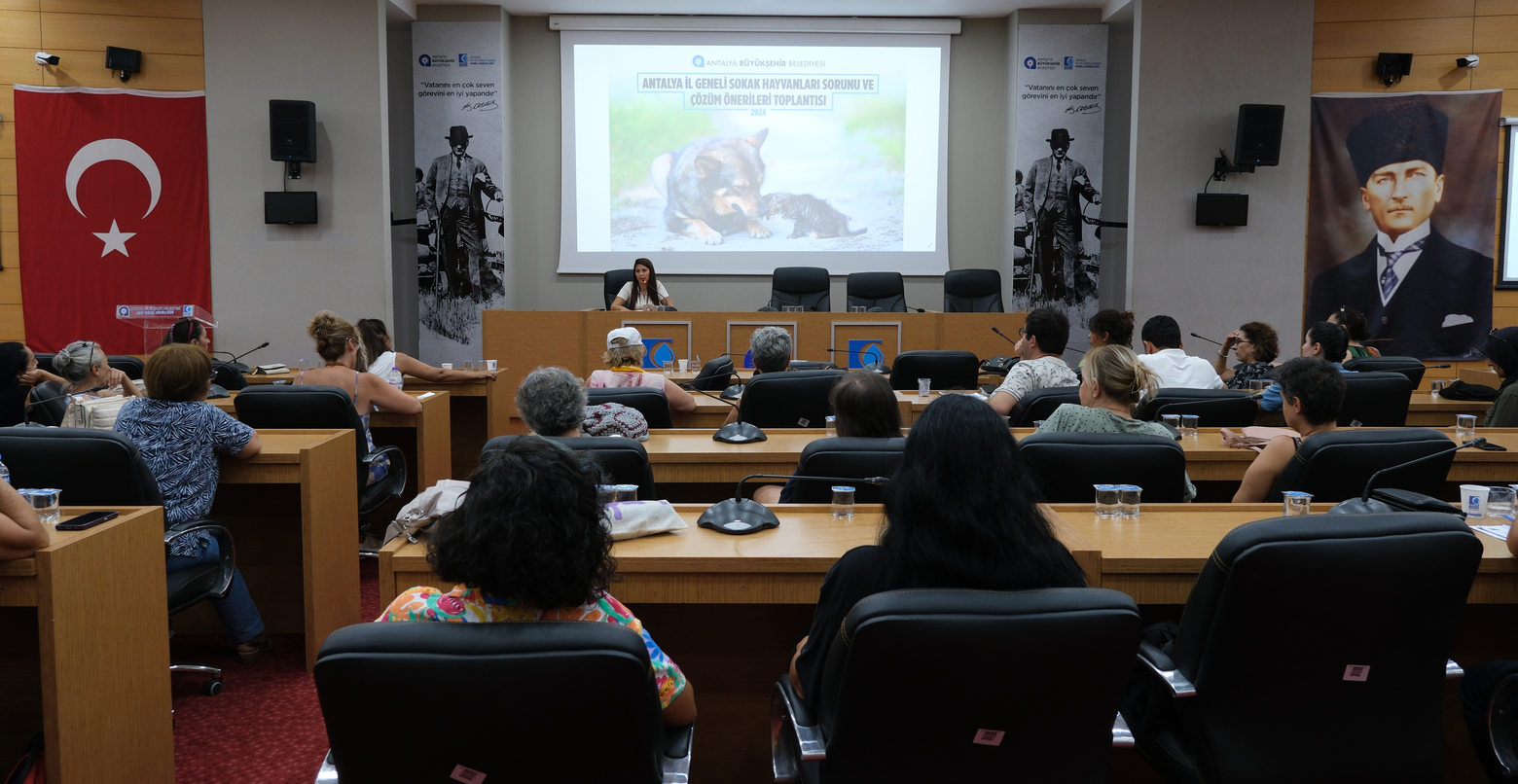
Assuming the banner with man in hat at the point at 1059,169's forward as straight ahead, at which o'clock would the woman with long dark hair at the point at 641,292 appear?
The woman with long dark hair is roughly at 2 o'clock from the banner with man in hat.

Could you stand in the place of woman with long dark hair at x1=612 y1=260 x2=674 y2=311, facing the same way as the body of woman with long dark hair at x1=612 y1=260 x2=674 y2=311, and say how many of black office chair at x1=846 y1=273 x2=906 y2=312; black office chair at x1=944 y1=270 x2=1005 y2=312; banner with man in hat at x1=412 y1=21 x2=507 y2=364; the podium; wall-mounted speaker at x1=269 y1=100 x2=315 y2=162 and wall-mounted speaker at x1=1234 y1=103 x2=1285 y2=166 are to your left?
3

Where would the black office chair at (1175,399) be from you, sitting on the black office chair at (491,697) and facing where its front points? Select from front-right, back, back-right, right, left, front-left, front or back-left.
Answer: front-right

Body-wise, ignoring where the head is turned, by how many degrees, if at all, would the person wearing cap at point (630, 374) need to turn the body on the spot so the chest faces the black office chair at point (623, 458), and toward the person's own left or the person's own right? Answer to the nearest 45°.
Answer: approximately 180°

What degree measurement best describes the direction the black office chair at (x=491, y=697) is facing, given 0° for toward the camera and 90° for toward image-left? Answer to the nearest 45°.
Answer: approximately 180°

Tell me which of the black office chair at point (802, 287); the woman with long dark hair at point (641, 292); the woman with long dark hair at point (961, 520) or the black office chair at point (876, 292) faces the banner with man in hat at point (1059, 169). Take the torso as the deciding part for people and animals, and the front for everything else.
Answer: the woman with long dark hair at point (961, 520)

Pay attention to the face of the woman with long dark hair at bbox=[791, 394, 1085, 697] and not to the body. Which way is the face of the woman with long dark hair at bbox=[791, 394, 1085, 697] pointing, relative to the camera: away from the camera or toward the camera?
away from the camera

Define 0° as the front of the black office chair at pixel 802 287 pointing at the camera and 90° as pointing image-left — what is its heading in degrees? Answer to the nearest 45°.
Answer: approximately 0°

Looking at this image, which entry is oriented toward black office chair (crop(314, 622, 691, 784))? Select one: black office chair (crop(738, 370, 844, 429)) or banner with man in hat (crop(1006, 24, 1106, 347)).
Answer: the banner with man in hat

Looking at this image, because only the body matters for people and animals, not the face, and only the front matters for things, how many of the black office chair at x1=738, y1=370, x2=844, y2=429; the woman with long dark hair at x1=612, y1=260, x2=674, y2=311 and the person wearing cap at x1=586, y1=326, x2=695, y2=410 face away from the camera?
2

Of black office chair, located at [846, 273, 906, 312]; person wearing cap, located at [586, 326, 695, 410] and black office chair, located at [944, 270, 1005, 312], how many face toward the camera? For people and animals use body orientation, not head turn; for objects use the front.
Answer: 2

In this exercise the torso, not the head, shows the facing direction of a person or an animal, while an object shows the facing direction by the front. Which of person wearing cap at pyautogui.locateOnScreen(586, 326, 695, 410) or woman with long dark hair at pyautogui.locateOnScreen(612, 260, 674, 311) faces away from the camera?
the person wearing cap
